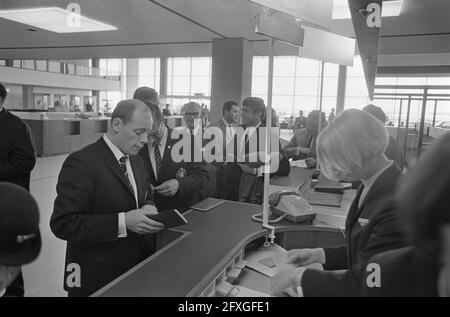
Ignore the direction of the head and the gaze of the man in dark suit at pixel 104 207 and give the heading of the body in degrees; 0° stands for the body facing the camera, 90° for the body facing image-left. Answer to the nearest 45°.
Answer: approximately 315°

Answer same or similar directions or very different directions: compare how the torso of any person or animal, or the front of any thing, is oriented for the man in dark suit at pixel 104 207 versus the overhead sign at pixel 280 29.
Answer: very different directions

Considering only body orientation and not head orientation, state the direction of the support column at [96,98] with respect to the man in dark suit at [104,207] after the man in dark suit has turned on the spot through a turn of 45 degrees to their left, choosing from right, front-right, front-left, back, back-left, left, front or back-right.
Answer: left

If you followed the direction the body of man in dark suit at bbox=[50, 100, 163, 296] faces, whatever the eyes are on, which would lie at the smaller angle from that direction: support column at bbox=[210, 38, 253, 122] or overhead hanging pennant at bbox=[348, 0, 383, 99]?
the overhead hanging pennant
